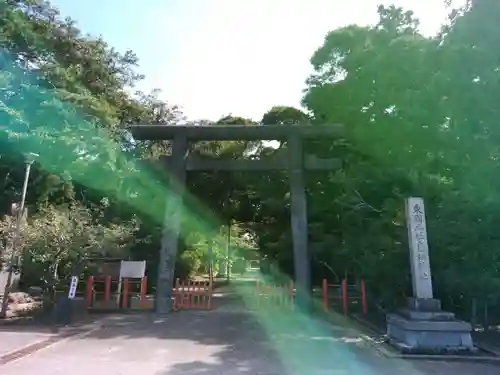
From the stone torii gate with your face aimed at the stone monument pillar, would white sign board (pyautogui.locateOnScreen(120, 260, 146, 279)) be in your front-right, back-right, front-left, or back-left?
back-right

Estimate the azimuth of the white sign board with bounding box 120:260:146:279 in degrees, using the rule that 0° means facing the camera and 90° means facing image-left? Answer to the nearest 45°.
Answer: approximately 0°

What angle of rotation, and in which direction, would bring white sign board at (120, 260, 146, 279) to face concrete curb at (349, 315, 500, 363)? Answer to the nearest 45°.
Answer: approximately 45° to its left

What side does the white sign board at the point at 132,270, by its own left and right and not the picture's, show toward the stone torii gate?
left

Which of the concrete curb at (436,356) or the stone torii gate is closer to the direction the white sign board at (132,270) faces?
the concrete curb

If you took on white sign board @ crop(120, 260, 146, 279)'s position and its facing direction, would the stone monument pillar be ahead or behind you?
ahead
